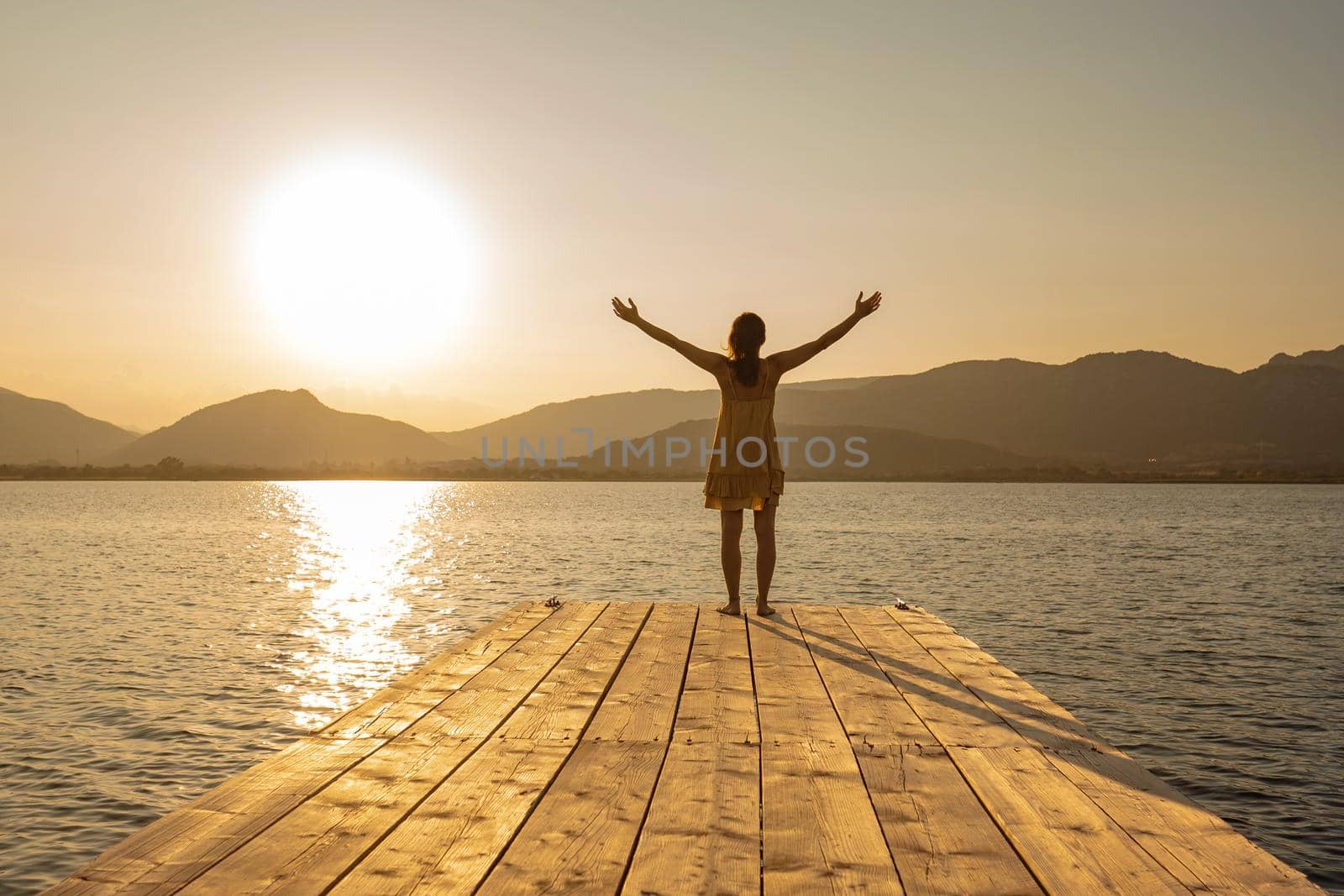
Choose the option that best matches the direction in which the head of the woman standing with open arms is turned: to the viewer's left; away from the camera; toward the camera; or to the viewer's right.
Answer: away from the camera

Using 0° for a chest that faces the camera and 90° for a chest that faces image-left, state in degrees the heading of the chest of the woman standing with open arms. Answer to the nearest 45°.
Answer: approximately 180°
